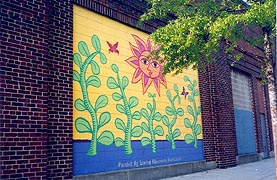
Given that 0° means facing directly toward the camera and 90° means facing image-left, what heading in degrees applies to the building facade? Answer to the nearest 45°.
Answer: approximately 315°
